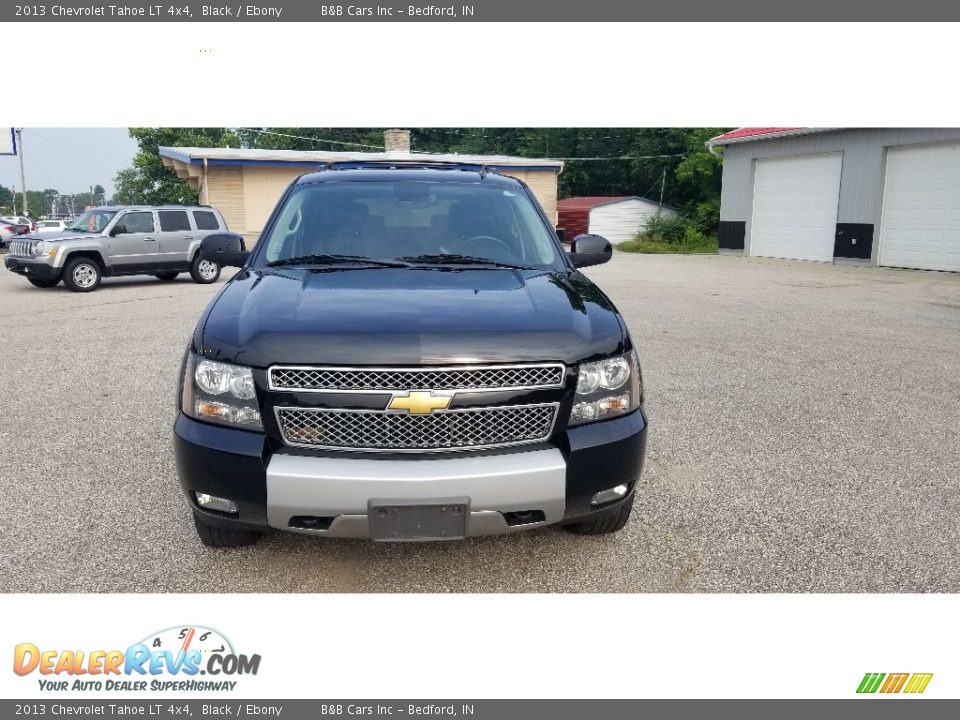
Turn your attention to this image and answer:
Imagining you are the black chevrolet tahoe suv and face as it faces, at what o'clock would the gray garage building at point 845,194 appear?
The gray garage building is roughly at 7 o'clock from the black chevrolet tahoe suv.

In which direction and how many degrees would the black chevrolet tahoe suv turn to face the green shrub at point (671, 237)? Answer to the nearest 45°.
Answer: approximately 180°

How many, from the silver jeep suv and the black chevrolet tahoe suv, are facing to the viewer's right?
0

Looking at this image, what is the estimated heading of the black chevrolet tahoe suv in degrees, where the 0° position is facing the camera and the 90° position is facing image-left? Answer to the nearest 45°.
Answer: approximately 0°

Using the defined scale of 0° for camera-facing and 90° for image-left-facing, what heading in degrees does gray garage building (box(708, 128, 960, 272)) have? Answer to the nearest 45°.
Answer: approximately 45°

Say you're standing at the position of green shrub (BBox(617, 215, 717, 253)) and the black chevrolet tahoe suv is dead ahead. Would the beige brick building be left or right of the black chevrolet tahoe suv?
right

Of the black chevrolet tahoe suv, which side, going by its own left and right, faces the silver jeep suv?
back

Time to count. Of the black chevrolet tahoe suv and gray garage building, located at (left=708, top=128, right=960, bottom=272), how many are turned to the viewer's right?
0

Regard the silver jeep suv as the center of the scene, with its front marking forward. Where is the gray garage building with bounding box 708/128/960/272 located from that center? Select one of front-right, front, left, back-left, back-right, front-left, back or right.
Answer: back-left

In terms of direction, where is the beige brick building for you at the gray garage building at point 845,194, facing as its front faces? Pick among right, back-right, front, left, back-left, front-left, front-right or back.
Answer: front-right
